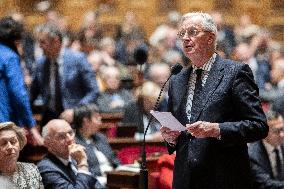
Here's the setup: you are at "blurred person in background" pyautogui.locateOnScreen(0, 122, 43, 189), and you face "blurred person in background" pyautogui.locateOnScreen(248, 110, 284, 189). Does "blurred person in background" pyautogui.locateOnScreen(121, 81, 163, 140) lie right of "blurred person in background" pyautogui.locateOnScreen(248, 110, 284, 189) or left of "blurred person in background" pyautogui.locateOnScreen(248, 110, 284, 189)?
left

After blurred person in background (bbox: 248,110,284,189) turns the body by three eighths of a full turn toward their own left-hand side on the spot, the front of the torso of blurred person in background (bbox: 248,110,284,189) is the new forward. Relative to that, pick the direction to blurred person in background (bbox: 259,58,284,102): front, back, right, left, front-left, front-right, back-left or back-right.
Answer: front

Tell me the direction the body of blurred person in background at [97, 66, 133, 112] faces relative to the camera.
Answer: toward the camera

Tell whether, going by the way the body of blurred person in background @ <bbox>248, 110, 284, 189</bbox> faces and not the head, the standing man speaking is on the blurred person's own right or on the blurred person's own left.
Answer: on the blurred person's own right

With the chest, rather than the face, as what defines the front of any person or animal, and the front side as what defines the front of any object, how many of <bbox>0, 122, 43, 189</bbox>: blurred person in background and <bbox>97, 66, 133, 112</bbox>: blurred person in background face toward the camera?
2

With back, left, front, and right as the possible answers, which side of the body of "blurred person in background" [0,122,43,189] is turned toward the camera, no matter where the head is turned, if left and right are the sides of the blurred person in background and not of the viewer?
front

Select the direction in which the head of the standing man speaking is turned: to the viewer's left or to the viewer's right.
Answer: to the viewer's left

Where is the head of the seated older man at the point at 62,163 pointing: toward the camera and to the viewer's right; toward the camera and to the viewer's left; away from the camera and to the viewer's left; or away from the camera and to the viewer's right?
toward the camera and to the viewer's right

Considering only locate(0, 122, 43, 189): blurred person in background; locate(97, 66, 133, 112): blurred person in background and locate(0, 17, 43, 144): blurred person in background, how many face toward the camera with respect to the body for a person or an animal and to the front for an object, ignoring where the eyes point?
2

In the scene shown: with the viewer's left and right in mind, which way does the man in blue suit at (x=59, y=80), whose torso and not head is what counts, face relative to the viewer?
facing the viewer and to the left of the viewer
